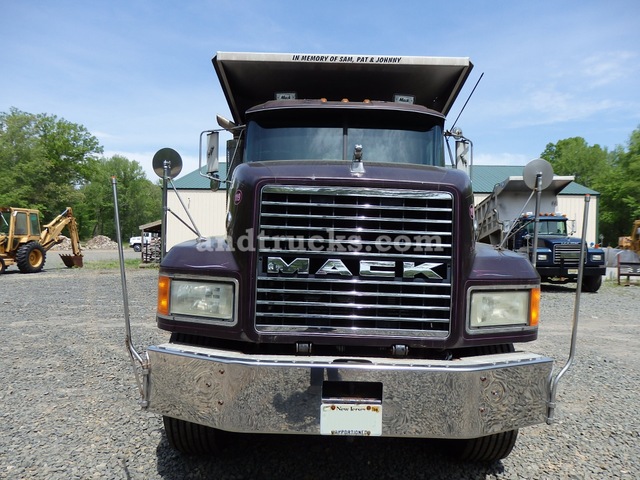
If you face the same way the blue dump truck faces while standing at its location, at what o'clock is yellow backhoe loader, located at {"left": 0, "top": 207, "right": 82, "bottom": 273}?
The yellow backhoe loader is roughly at 4 o'clock from the blue dump truck.

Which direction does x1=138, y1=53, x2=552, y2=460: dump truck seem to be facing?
toward the camera

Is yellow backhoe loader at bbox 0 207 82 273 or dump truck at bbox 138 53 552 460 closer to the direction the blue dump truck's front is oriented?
the dump truck at bbox 138 53 552 460

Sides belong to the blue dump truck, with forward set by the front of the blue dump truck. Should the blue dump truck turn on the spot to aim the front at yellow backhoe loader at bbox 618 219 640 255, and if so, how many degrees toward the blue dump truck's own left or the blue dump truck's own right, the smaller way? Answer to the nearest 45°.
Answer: approximately 135° to the blue dump truck's own left

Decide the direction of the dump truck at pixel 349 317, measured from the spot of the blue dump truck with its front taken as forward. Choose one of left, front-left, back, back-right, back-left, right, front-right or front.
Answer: front-right

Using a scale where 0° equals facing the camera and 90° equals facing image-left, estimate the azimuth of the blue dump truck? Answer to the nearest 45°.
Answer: approximately 315°

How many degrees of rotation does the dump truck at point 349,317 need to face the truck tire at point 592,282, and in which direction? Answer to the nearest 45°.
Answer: approximately 135° to its left

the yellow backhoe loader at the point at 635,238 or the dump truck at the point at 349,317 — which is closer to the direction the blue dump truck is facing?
the dump truck at the point at 349,317

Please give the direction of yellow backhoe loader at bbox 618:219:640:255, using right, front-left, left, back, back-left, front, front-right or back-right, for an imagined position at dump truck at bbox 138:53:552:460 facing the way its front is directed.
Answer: back-left

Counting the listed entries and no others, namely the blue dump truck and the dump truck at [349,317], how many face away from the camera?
0
